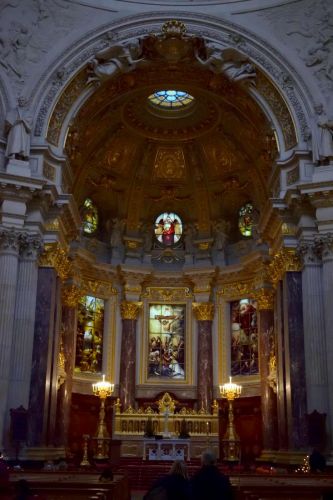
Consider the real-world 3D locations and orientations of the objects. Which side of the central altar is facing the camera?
front

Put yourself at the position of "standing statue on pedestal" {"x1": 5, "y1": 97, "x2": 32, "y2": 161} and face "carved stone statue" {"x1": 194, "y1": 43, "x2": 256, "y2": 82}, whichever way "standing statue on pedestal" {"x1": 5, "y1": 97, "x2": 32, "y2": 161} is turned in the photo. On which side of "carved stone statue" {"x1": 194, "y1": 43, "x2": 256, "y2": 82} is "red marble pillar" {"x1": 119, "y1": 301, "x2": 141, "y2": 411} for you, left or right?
left

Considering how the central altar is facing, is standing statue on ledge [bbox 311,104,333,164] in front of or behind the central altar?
in front

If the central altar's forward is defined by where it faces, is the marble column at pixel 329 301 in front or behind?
in front

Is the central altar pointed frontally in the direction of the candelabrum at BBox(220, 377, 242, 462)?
no

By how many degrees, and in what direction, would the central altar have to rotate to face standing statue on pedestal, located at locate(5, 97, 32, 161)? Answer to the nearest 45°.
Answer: approximately 45° to its right
